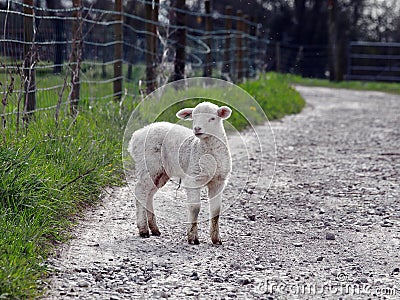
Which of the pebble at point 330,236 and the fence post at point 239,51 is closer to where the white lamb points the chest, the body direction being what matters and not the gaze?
the pebble

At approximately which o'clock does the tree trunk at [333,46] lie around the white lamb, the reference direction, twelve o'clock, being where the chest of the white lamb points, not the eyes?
The tree trunk is roughly at 8 o'clock from the white lamb.

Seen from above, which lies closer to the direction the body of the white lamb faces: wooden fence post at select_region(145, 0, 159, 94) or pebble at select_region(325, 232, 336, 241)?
the pebble

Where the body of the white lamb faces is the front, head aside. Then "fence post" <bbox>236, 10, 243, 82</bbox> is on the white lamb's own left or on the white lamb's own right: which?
on the white lamb's own left

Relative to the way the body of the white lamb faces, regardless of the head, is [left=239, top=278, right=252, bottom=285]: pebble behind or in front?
in front

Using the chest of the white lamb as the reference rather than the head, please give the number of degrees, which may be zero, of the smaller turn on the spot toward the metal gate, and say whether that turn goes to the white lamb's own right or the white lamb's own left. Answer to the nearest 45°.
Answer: approximately 135° to the white lamb's own left

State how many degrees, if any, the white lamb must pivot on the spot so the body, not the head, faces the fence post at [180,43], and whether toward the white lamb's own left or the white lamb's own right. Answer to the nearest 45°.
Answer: approximately 135° to the white lamb's own left

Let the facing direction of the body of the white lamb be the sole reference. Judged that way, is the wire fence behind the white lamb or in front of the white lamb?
behind

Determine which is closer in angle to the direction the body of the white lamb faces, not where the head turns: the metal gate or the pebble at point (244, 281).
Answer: the pebble

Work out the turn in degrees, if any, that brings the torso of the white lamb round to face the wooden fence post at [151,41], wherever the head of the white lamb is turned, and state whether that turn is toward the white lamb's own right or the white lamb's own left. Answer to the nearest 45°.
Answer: approximately 135° to the white lamb's own left

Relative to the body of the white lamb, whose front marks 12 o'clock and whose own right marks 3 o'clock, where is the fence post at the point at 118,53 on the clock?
The fence post is roughly at 7 o'clock from the white lamb.

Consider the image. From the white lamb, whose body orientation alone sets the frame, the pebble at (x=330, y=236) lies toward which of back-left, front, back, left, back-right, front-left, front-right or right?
front-left

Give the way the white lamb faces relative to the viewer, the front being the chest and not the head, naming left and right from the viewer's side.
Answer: facing the viewer and to the right of the viewer
